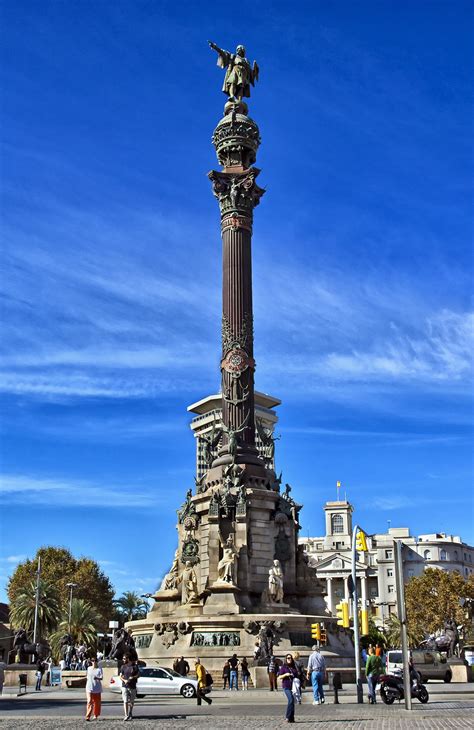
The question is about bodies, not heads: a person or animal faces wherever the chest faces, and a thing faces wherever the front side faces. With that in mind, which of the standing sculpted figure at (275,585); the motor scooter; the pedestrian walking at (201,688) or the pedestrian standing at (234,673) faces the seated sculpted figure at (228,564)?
the pedestrian standing at (234,673)

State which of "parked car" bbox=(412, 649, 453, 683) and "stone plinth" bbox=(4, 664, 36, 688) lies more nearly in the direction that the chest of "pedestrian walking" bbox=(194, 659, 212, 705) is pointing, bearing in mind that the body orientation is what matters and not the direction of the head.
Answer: the stone plinth

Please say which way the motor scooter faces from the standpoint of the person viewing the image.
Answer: facing to the right of the viewer

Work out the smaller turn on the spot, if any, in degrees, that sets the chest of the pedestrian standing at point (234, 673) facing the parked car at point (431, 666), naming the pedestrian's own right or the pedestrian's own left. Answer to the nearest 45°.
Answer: approximately 45° to the pedestrian's own right

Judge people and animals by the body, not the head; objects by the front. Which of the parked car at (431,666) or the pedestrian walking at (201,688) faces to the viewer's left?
the pedestrian walking

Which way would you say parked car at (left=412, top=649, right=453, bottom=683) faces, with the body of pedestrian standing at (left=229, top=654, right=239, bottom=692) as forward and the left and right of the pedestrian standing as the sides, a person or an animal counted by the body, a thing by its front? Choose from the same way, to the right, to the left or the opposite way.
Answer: to the right

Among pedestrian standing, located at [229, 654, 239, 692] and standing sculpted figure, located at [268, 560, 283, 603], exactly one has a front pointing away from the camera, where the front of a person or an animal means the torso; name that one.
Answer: the pedestrian standing

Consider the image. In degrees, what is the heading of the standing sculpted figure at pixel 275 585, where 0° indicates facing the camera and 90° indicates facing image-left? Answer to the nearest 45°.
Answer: approximately 315°
